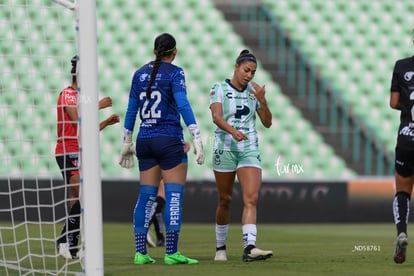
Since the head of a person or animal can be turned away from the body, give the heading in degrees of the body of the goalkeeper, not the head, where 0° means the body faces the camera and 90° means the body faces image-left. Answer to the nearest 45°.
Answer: approximately 225°

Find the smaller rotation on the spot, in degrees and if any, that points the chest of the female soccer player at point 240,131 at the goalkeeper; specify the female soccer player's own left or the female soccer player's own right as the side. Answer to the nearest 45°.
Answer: approximately 90° to the female soccer player's own right

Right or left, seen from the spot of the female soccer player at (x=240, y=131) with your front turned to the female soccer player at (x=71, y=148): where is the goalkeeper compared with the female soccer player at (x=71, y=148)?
left

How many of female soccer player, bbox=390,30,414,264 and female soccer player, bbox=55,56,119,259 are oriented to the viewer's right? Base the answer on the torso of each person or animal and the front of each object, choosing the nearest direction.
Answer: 1

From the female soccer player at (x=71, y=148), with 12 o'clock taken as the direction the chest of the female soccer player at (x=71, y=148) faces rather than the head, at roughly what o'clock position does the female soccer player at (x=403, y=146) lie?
the female soccer player at (x=403, y=146) is roughly at 1 o'clock from the female soccer player at (x=71, y=148).

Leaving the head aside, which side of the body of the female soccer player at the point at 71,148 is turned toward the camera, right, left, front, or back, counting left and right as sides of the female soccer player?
right
